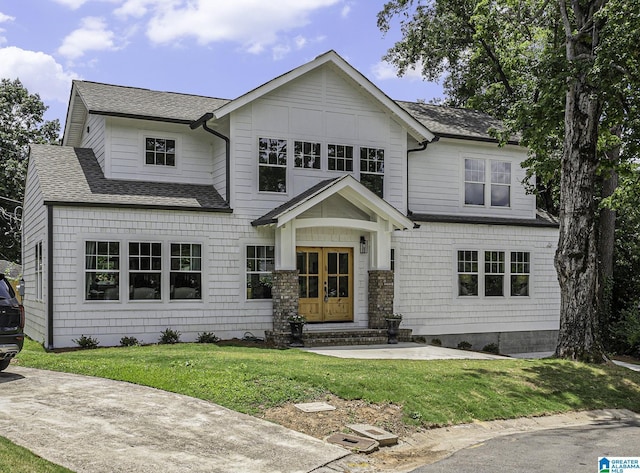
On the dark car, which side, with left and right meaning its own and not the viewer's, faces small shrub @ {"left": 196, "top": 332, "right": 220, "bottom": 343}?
right

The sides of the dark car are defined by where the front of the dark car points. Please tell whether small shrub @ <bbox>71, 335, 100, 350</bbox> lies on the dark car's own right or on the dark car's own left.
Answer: on the dark car's own right

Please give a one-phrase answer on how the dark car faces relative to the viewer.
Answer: facing away from the viewer and to the left of the viewer

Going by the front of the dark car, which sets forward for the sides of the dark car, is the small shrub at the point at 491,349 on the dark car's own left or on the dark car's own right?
on the dark car's own right

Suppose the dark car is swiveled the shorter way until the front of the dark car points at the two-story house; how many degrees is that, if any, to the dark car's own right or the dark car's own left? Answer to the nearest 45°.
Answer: approximately 90° to the dark car's own right

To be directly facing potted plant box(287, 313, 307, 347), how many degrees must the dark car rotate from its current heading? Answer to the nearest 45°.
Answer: approximately 90° to its right

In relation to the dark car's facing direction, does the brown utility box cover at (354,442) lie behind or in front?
behind
